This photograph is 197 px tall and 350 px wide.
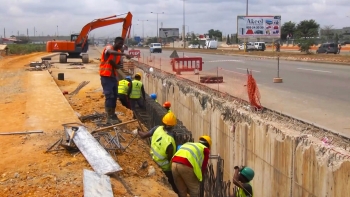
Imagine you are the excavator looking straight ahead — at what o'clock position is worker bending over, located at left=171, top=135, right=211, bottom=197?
The worker bending over is roughly at 3 o'clock from the excavator.

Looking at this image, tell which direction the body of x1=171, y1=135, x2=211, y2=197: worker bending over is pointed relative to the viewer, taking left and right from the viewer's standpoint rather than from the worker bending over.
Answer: facing away from the viewer and to the right of the viewer

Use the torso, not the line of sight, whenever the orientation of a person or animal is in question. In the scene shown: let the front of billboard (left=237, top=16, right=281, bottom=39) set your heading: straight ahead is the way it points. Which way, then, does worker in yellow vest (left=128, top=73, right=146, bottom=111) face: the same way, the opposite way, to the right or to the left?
the opposite way

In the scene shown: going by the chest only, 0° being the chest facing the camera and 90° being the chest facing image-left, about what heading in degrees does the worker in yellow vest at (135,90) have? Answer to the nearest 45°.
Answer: approximately 180°

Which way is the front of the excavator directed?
to the viewer's right

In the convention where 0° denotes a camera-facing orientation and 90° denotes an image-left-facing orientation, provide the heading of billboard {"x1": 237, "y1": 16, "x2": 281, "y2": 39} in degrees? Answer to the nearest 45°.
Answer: approximately 0°

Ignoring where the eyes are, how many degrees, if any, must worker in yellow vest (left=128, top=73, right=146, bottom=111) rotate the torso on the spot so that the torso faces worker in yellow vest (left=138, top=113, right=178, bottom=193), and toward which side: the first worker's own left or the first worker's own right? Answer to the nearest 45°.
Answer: approximately 180°

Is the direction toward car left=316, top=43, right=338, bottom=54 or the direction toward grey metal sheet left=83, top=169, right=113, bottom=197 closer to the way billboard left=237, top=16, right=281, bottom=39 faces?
the grey metal sheet

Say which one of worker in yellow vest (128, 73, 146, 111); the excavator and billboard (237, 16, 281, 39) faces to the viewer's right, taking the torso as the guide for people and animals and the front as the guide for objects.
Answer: the excavator

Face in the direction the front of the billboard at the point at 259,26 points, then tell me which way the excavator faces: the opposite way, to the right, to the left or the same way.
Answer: to the left

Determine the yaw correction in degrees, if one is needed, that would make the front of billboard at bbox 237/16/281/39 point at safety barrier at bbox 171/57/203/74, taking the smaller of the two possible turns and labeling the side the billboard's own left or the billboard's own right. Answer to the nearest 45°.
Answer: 0° — it already faces it

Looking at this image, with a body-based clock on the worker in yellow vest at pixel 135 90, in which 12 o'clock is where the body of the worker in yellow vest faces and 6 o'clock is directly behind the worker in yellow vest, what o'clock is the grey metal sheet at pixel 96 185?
The grey metal sheet is roughly at 6 o'clock from the worker in yellow vest.
